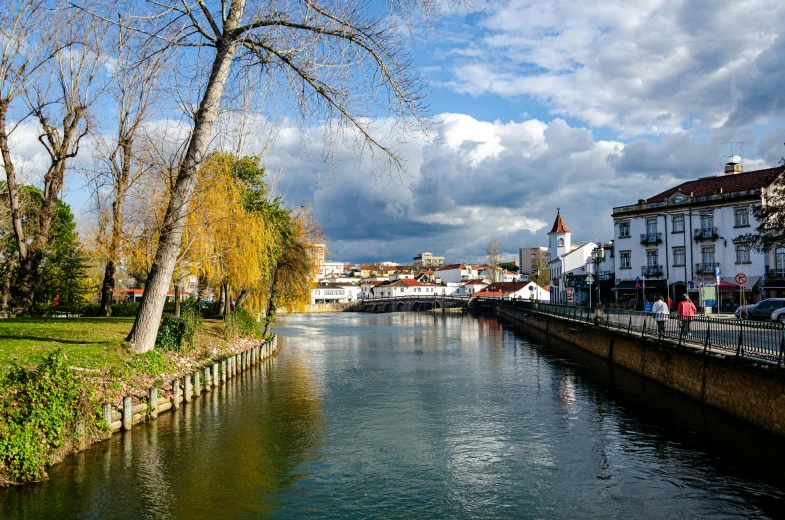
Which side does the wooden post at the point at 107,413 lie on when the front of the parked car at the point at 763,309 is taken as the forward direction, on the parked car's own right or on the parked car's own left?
on the parked car's own left

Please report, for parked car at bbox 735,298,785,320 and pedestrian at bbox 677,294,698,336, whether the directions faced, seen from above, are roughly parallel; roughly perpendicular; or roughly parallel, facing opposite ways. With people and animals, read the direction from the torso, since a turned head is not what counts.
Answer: roughly perpendicular

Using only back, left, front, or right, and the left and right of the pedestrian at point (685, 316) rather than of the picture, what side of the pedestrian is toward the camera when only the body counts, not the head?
back

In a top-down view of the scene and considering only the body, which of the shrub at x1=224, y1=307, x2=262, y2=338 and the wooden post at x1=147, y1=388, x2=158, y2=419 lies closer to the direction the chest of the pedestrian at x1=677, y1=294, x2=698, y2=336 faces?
the shrub

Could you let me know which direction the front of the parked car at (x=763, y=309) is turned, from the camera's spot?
facing to the left of the viewer

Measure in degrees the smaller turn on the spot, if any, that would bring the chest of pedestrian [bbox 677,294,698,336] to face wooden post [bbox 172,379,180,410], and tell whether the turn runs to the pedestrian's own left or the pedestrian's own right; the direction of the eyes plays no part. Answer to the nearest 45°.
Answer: approximately 135° to the pedestrian's own left

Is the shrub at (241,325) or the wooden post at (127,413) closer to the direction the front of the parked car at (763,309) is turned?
the shrub

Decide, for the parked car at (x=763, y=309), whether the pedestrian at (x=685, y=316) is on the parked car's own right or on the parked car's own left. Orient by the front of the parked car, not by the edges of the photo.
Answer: on the parked car's own left

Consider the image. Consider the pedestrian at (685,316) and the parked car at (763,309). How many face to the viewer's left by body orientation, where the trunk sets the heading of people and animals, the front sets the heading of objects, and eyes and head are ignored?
1

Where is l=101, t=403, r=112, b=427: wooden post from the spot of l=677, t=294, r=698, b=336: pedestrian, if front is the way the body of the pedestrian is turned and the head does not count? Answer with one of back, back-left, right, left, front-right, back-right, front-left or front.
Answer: back-left

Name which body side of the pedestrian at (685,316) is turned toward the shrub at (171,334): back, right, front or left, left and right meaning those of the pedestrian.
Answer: left

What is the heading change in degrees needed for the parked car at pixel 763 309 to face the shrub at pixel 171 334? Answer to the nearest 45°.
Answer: approximately 45° to its left
